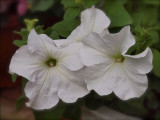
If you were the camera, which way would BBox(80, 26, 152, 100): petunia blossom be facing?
facing the viewer

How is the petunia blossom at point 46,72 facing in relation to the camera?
toward the camera

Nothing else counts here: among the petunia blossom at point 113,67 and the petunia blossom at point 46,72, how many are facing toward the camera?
2

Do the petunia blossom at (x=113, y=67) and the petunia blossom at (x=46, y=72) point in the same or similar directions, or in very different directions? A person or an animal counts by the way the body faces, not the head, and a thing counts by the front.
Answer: same or similar directions
